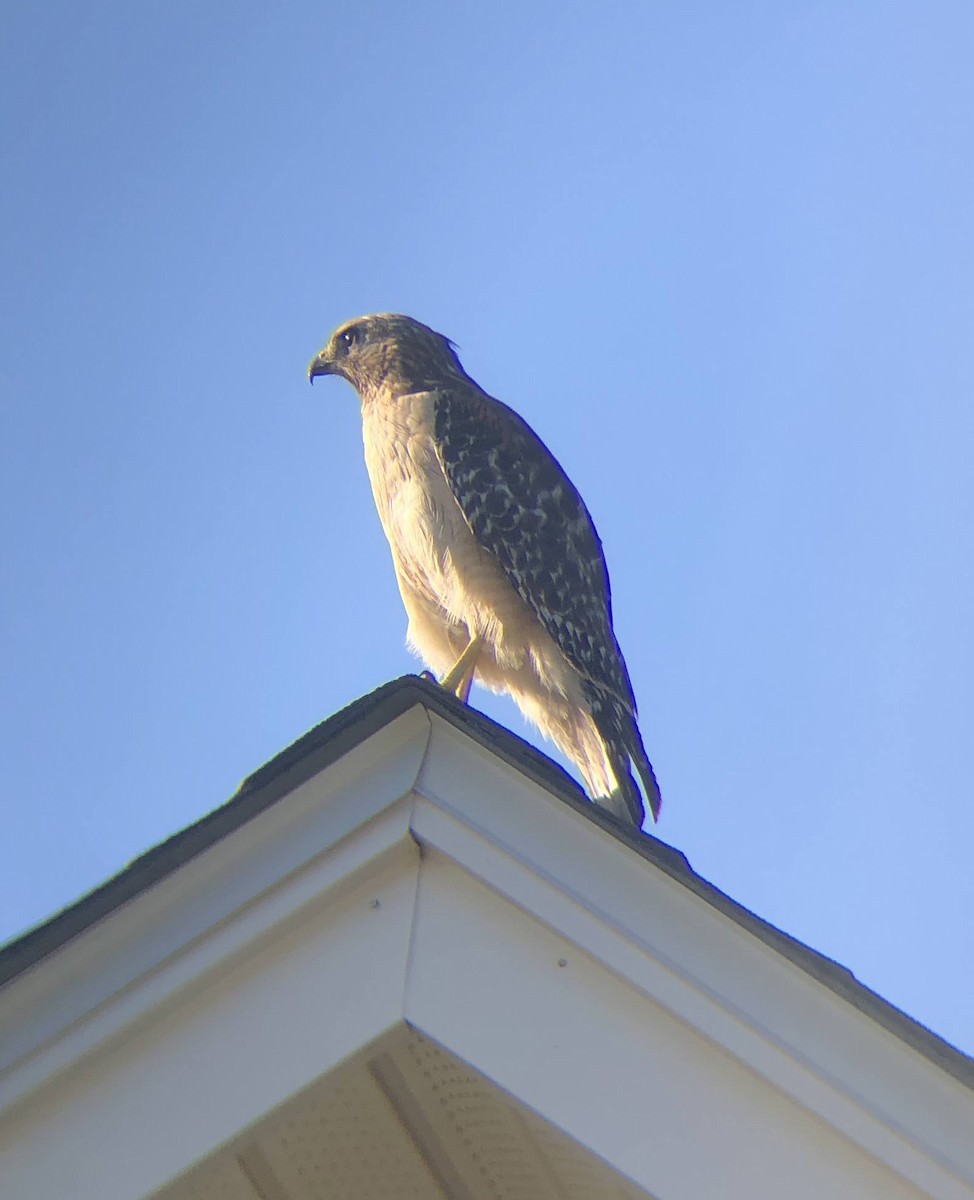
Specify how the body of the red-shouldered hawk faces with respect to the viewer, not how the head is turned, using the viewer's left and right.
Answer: facing to the left of the viewer
